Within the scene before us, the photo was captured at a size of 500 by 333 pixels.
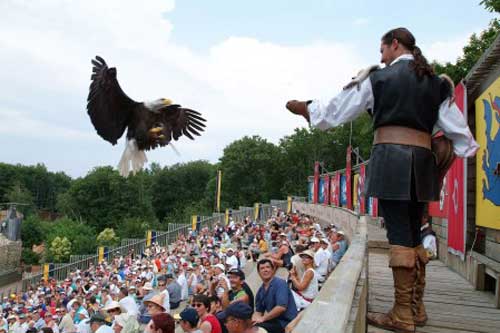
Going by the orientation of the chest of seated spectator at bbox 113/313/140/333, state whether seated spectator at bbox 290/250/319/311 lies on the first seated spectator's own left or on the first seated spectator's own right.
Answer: on the first seated spectator's own left

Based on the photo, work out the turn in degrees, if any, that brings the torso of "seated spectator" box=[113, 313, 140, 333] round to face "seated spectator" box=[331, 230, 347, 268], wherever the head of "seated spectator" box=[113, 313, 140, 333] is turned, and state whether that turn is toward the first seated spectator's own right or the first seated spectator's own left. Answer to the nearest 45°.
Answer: approximately 135° to the first seated spectator's own left

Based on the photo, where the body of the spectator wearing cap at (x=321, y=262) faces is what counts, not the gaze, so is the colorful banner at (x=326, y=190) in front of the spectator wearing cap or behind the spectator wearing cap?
behind

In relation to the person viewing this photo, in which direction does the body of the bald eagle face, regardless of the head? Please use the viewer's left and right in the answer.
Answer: facing the viewer and to the right of the viewer

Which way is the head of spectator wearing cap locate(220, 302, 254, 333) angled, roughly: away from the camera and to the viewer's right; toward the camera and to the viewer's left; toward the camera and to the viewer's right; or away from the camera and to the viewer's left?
toward the camera and to the viewer's left

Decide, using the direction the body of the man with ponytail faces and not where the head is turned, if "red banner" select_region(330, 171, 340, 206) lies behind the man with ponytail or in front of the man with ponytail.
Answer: in front

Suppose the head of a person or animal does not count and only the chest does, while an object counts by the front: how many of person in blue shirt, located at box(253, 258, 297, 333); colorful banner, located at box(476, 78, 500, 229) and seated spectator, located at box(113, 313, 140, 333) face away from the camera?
0

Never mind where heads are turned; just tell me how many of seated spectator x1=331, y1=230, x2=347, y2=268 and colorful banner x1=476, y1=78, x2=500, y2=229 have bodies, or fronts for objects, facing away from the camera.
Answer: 0

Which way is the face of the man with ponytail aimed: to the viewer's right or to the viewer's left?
to the viewer's left

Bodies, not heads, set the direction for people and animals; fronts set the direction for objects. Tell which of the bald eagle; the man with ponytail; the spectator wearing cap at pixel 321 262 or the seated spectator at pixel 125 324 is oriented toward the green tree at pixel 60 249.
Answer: the man with ponytail

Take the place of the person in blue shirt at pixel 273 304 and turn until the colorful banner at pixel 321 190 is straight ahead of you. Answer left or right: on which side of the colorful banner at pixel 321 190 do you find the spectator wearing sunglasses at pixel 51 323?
left

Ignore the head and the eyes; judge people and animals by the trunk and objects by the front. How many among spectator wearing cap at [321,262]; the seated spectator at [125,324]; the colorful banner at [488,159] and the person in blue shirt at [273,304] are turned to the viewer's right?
0

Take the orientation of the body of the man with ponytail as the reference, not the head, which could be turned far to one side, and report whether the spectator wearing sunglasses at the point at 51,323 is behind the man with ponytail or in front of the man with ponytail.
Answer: in front

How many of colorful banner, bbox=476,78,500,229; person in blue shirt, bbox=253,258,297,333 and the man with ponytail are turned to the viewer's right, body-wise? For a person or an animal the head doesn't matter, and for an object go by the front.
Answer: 0
